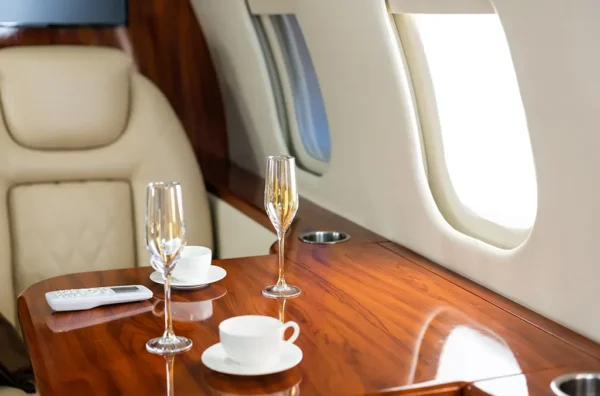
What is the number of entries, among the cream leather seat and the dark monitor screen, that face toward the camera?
2

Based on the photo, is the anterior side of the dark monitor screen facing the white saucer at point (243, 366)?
yes

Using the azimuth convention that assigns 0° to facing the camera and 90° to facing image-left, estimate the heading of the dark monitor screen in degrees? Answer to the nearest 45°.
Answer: approximately 0°

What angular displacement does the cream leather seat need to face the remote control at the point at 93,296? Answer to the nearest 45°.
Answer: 0° — it already faces it

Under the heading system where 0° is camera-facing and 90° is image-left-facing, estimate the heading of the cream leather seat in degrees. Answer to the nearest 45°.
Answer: approximately 0°
